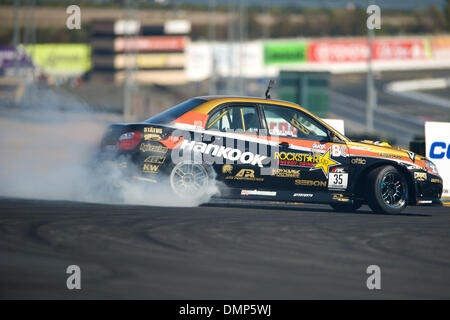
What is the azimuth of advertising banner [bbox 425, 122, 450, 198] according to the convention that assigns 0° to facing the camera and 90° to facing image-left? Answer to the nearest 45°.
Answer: approximately 0°

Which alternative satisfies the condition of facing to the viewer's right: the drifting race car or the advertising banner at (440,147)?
the drifting race car

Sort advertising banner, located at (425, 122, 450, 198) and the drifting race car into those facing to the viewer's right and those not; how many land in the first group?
1

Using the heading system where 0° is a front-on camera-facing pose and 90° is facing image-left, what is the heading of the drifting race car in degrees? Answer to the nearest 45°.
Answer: approximately 270°

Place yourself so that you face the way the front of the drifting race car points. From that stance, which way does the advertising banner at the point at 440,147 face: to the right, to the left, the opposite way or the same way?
to the right

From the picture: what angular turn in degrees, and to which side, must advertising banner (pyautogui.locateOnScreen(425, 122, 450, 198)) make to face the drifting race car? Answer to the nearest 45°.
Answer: approximately 45° to its right

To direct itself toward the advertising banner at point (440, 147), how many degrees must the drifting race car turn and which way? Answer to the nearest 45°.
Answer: approximately 45° to its left
